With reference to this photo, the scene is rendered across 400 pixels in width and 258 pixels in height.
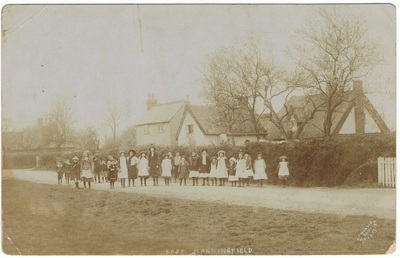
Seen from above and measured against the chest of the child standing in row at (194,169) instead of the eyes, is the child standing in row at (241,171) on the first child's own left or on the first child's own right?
on the first child's own left

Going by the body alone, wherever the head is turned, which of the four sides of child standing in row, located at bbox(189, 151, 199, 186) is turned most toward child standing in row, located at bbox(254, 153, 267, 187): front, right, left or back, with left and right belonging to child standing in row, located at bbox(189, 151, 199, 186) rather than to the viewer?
left

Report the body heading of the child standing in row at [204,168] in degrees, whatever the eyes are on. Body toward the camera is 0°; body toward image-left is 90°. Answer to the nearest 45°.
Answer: approximately 0°

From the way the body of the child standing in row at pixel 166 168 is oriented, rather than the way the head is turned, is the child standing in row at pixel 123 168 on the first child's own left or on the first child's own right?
on the first child's own right

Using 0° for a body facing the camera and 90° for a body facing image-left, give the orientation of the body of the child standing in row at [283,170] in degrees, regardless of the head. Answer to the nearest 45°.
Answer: approximately 0°

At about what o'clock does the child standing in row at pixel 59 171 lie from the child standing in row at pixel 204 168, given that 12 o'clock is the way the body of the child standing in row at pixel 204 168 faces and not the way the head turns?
the child standing in row at pixel 59 171 is roughly at 3 o'clock from the child standing in row at pixel 204 168.

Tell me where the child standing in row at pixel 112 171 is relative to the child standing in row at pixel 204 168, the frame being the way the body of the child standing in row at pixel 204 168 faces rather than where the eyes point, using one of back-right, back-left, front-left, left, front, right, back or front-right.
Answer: right
